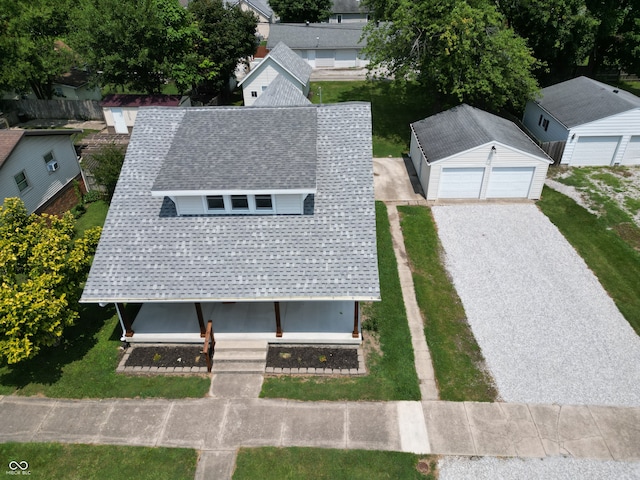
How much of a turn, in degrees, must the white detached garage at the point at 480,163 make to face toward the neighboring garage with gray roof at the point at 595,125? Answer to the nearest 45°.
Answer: approximately 135° to its left

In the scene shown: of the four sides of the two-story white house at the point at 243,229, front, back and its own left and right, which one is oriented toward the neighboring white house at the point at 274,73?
back

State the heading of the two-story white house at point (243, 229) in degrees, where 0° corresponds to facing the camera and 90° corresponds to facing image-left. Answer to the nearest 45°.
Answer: approximately 0°

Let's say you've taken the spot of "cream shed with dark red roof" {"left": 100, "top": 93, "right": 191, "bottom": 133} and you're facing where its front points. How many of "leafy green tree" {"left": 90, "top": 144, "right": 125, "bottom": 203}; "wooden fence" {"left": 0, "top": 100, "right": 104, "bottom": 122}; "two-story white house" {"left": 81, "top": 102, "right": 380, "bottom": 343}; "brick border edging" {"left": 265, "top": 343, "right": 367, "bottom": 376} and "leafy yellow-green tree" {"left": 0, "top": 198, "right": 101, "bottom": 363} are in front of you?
4

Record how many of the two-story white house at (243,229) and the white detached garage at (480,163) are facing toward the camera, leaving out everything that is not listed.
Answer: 2

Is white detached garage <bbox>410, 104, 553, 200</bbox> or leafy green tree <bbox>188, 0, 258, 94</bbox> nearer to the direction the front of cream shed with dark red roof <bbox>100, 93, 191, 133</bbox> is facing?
the white detached garage

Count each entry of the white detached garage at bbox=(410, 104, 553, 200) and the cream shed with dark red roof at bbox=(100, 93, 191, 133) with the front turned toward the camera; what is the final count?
2

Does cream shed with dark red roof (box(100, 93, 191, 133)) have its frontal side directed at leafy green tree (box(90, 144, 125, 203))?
yes

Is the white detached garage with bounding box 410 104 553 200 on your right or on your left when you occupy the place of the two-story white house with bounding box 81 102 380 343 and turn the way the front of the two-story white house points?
on your left

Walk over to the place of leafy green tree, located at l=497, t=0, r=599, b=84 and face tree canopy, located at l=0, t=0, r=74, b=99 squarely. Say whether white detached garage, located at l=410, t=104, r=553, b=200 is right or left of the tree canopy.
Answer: left

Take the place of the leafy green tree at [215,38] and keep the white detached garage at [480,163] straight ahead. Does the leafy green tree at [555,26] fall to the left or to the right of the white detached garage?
left

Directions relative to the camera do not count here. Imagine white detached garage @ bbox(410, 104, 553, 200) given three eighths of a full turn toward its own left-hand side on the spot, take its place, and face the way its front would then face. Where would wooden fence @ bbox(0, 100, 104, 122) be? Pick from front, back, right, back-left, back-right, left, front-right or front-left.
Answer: back-left

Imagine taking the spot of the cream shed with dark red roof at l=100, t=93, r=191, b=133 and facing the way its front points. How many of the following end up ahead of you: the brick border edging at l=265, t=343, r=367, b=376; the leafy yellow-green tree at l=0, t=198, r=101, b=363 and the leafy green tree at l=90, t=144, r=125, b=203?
3

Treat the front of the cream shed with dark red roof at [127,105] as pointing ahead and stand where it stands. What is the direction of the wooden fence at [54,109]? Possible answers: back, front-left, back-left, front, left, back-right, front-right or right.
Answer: back-right

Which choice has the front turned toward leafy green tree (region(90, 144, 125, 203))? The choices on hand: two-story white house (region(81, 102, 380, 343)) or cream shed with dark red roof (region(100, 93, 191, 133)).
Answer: the cream shed with dark red roof
